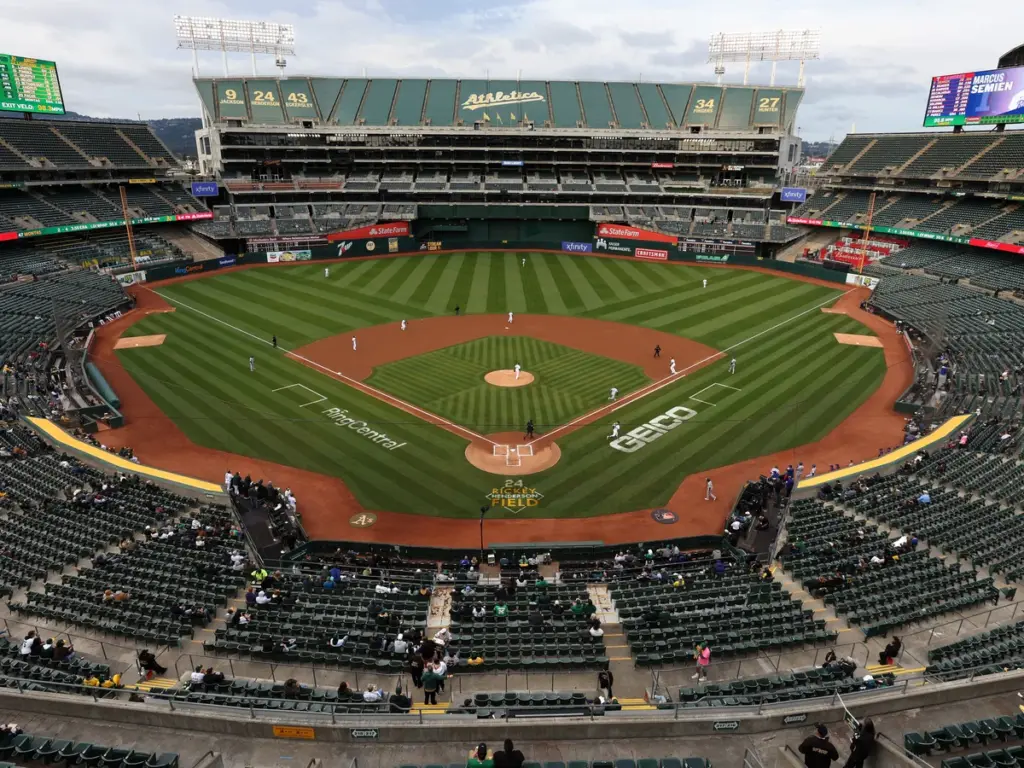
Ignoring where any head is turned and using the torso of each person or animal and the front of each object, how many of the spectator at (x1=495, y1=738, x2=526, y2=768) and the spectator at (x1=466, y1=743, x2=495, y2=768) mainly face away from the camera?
2

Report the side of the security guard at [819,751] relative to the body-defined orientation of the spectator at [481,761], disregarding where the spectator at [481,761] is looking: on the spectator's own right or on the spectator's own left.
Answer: on the spectator's own right

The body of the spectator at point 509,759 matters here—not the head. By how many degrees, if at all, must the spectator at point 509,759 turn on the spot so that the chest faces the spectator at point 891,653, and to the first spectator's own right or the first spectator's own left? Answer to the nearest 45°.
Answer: approximately 45° to the first spectator's own right

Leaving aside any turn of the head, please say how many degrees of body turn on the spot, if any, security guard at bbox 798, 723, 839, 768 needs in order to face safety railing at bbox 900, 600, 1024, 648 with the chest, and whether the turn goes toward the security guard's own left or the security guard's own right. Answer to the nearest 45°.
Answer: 0° — they already face it

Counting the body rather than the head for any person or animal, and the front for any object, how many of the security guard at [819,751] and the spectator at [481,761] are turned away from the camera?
2

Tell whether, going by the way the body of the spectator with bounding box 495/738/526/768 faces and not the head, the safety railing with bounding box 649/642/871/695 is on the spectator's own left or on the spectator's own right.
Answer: on the spectator's own right

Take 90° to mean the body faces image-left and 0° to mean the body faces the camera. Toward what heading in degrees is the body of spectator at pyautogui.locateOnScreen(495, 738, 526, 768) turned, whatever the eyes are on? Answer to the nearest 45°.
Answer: approximately 180°

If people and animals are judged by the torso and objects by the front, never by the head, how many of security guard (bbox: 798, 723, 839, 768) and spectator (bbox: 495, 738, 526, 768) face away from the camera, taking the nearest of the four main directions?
2

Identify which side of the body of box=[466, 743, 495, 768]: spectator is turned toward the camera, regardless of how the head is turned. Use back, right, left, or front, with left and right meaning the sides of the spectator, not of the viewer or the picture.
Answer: back

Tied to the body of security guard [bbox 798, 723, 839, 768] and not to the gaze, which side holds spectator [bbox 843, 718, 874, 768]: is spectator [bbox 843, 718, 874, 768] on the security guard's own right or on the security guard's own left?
on the security guard's own right

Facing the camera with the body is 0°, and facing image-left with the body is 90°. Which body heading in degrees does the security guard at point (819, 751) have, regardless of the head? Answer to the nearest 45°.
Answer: approximately 180°
